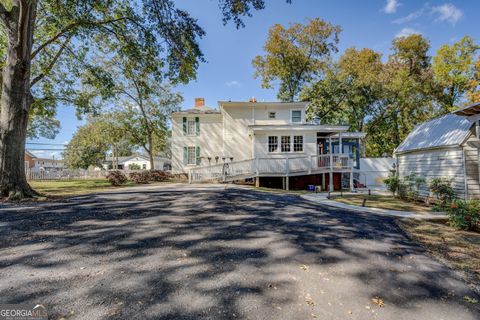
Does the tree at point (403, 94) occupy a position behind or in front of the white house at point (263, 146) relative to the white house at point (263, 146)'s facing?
behind

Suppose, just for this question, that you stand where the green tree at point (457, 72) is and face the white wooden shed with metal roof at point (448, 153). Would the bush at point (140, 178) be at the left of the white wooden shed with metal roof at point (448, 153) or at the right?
right

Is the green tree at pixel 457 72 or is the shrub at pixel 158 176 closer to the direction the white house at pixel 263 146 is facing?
the shrub

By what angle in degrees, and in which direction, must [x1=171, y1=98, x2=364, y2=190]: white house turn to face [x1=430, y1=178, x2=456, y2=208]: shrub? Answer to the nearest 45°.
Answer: approximately 45° to its left
